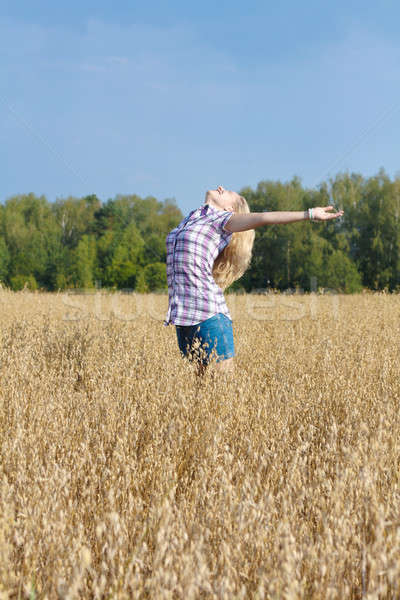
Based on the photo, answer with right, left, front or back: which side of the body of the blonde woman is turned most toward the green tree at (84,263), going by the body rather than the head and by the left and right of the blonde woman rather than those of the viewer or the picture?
right

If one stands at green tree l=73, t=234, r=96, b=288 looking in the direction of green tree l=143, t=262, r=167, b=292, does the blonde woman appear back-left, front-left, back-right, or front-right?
front-right

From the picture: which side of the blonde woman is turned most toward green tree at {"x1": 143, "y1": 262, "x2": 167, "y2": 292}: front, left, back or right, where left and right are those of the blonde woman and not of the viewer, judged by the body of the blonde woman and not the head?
right

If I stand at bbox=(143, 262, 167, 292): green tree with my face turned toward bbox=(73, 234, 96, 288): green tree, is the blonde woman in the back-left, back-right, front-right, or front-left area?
back-left

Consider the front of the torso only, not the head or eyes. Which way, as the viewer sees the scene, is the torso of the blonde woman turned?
to the viewer's left

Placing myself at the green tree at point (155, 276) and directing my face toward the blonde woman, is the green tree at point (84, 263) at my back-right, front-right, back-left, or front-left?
back-right
